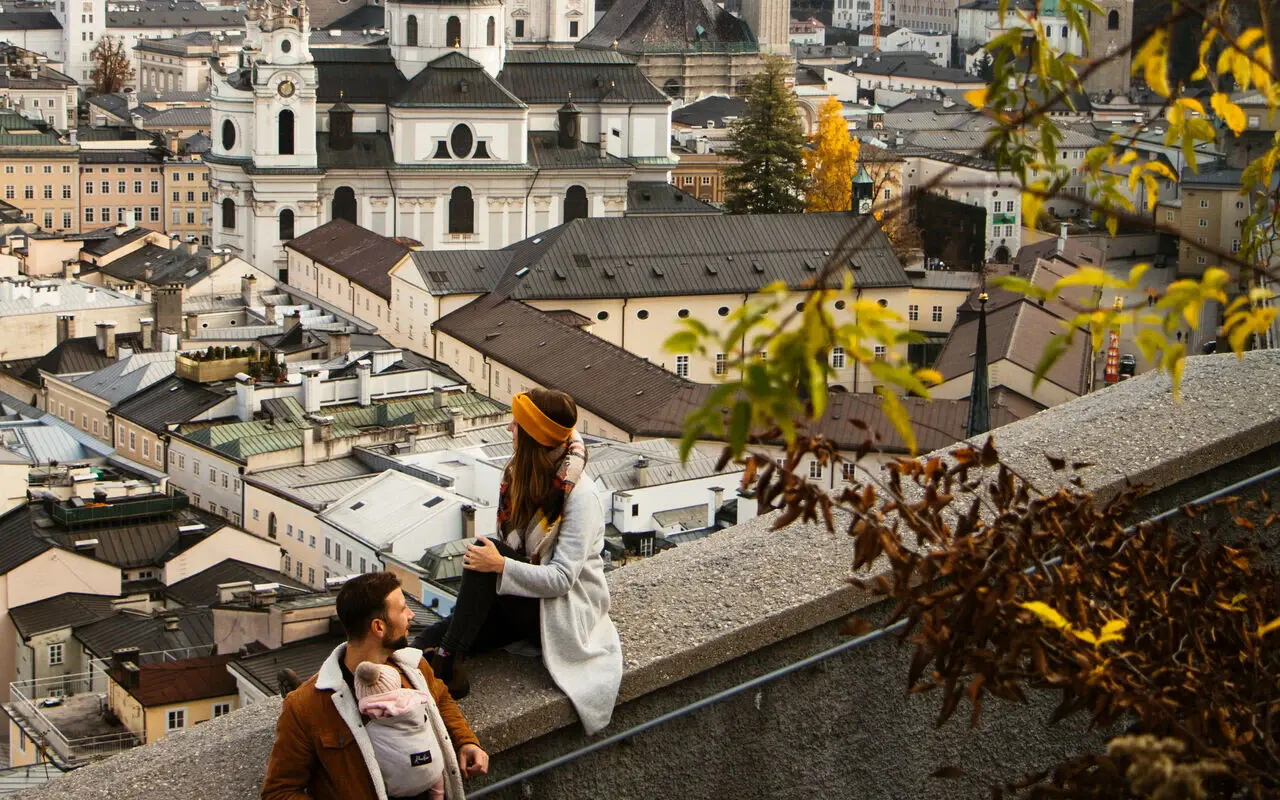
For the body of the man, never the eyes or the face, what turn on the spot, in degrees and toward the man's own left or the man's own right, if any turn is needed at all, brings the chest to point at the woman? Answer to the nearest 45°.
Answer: approximately 90° to the man's own left

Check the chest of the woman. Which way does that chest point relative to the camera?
to the viewer's left

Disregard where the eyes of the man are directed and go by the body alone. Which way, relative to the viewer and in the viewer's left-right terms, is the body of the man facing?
facing the viewer and to the right of the viewer

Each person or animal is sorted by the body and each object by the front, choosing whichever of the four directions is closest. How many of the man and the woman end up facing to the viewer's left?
1

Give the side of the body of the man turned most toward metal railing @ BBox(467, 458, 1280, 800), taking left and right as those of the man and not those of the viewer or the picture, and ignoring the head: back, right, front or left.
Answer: left

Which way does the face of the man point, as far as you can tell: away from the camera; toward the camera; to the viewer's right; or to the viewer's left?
to the viewer's right

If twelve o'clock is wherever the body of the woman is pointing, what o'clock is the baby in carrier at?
The baby in carrier is roughly at 10 o'clock from the woman.
